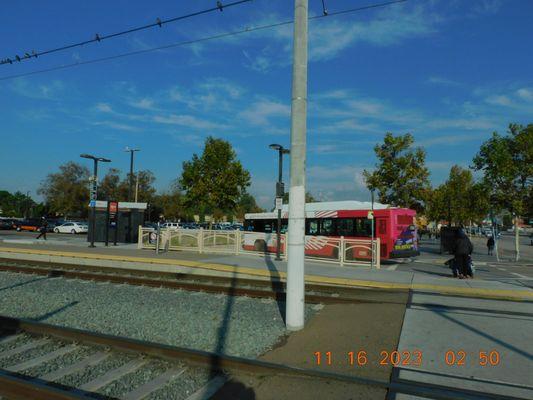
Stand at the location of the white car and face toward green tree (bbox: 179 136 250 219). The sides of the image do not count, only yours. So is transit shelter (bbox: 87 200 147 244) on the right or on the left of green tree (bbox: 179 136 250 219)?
right

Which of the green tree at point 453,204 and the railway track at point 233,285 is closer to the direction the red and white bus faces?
the green tree

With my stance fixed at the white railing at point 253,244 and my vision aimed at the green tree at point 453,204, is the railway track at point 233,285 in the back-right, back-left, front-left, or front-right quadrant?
back-right

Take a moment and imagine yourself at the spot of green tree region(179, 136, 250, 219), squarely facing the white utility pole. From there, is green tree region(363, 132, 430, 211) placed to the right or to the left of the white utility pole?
left

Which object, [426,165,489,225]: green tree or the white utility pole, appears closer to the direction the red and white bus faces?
the green tree
